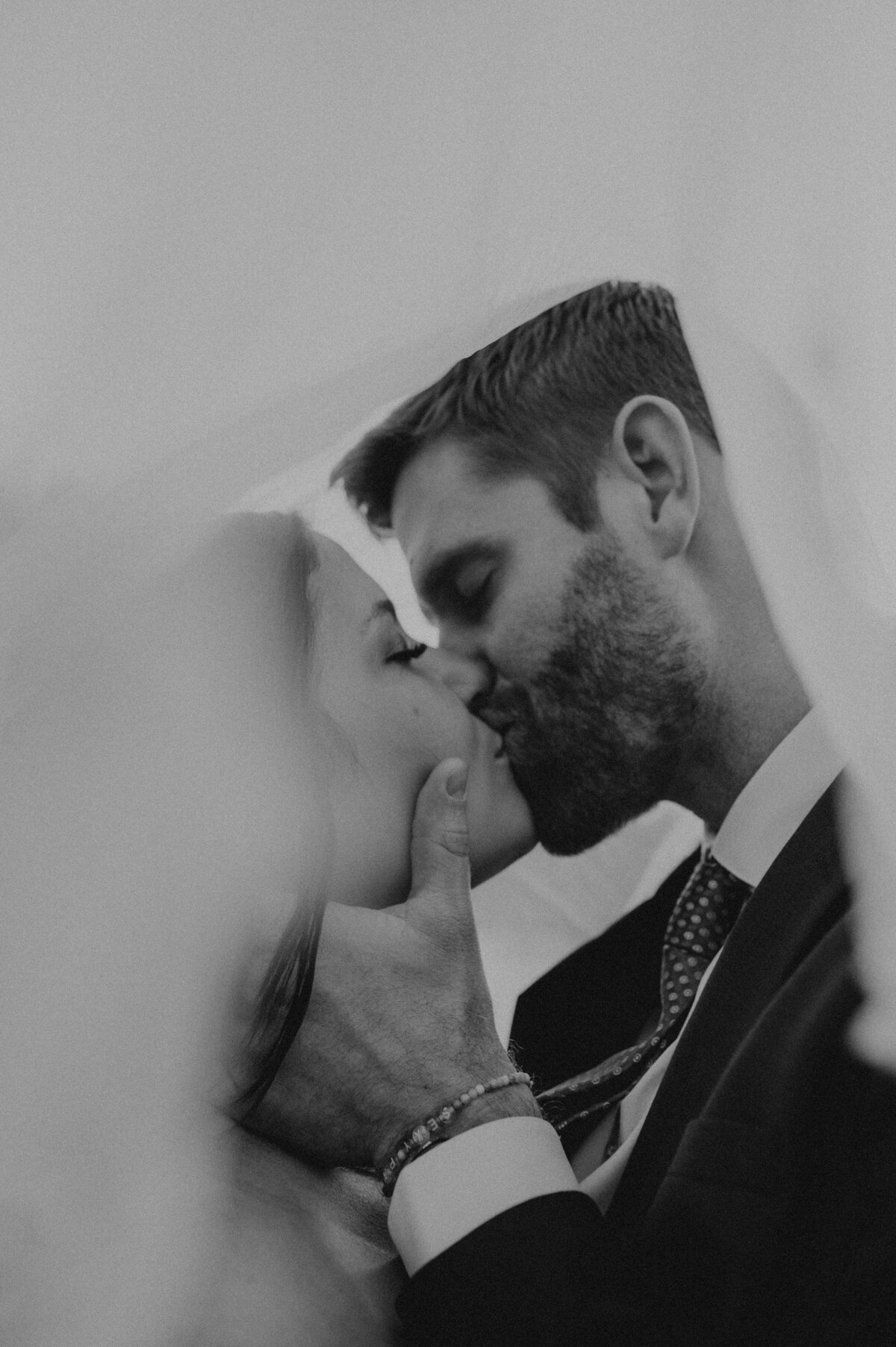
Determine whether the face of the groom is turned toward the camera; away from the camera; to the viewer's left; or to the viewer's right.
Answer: to the viewer's left

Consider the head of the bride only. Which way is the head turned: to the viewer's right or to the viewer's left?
to the viewer's right

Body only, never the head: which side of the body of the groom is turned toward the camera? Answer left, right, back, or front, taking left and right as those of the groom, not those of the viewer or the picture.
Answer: left

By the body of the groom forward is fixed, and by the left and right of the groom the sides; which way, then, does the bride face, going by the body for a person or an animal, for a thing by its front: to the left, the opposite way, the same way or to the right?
the opposite way

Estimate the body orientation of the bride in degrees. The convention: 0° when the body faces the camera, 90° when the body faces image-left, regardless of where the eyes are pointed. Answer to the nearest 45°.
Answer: approximately 270°
